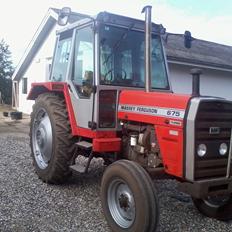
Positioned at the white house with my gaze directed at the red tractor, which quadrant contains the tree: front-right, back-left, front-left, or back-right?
back-right

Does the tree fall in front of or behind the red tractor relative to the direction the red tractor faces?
behind

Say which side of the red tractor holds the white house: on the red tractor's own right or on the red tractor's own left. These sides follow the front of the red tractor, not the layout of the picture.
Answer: on the red tractor's own left

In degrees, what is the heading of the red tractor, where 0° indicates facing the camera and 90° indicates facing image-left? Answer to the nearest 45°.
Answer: approximately 315°
